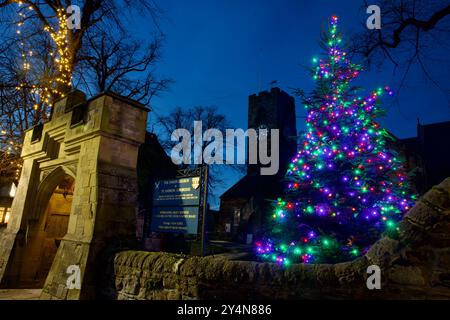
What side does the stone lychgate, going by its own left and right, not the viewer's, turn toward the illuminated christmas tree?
left

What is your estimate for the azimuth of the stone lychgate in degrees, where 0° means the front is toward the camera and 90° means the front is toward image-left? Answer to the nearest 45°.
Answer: approximately 45°

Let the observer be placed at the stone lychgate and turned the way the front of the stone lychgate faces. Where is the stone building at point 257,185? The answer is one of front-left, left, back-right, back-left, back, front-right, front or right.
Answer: back

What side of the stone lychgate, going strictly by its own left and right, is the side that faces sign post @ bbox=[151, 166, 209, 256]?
left

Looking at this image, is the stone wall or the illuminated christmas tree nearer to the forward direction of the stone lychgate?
the stone wall

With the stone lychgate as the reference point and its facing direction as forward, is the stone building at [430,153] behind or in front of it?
behind
